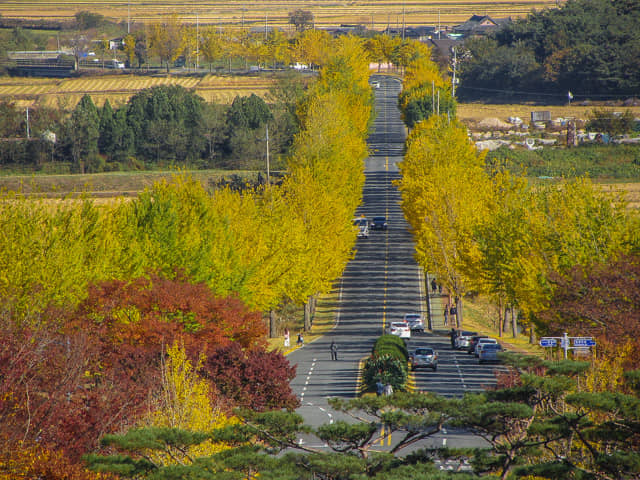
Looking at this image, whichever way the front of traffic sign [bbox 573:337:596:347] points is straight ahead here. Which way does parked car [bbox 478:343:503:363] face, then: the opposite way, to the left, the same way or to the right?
the opposite way

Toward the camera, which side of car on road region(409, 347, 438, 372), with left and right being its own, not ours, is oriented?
back

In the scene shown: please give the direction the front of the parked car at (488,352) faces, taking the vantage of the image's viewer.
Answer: facing away from the viewer

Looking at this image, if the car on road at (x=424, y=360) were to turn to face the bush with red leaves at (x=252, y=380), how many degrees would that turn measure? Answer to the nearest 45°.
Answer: approximately 135° to its left

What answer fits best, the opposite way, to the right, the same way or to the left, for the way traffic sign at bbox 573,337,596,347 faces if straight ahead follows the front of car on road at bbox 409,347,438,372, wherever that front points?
the opposite way

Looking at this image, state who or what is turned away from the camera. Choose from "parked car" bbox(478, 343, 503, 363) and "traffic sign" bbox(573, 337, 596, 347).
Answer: the parked car

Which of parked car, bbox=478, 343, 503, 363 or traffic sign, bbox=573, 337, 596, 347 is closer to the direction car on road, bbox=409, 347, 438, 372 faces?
the parked car

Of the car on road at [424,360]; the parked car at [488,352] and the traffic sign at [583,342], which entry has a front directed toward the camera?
the traffic sign

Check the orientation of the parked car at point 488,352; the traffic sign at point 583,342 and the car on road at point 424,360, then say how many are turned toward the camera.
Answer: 1

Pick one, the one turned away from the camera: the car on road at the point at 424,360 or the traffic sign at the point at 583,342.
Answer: the car on road

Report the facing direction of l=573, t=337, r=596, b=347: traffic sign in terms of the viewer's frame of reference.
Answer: facing the viewer

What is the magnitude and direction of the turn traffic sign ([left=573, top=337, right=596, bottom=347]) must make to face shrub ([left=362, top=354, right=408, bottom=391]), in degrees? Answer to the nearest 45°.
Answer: approximately 135° to its right

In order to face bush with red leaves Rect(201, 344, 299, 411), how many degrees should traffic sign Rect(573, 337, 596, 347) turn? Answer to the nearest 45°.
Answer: approximately 90° to its right
